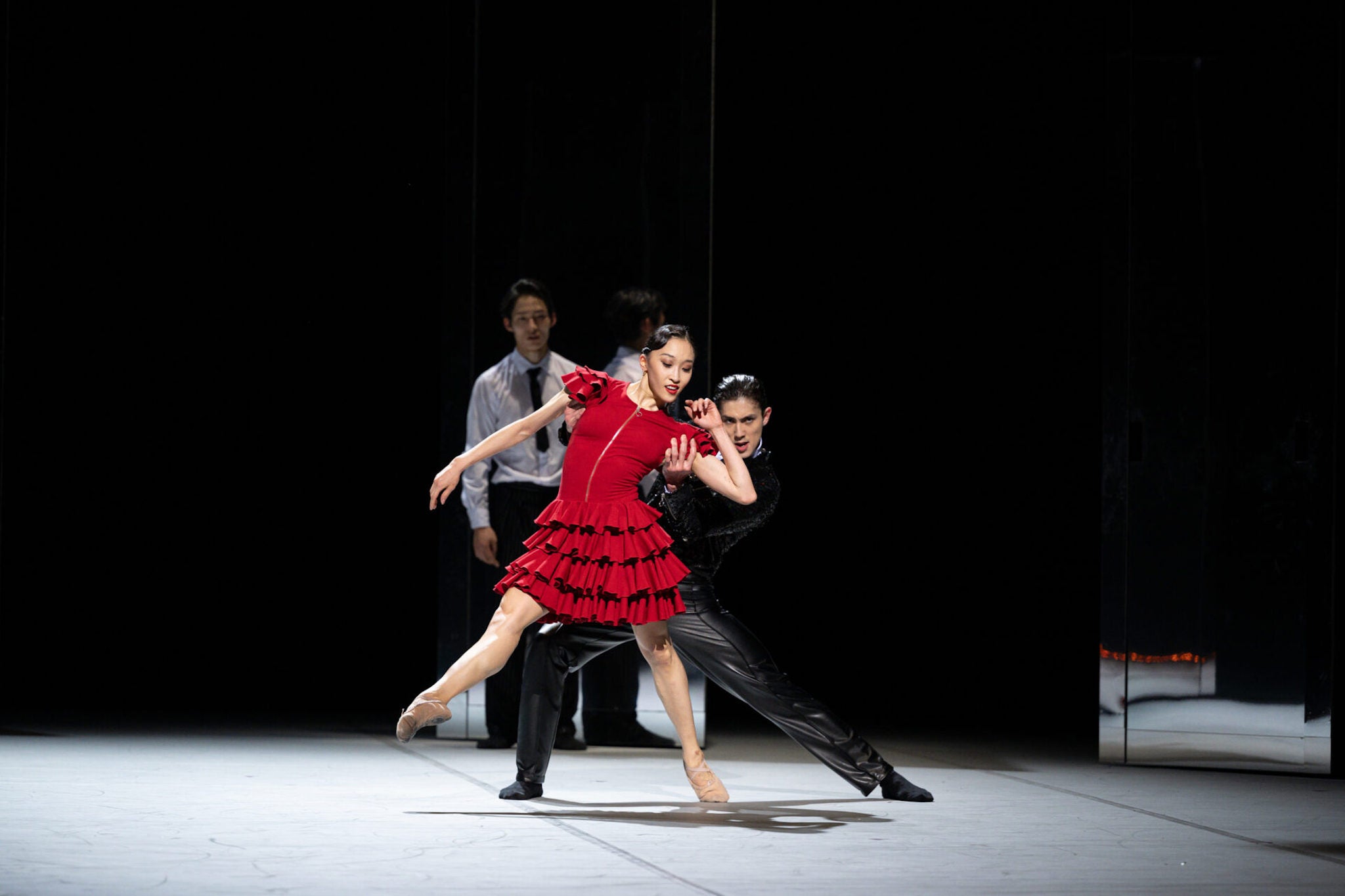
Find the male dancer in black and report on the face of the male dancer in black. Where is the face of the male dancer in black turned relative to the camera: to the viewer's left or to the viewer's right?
to the viewer's left

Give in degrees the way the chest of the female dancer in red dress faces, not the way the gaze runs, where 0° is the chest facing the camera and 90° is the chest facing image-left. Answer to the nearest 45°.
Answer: approximately 0°

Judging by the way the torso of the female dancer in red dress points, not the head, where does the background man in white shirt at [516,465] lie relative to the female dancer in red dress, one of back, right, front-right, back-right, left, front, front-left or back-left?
back

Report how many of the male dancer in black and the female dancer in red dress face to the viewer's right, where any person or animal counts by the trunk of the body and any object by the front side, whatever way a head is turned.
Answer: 0

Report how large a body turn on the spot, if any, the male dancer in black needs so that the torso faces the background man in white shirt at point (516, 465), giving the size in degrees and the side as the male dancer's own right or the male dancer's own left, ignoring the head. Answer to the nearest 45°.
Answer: approximately 90° to the male dancer's own right
